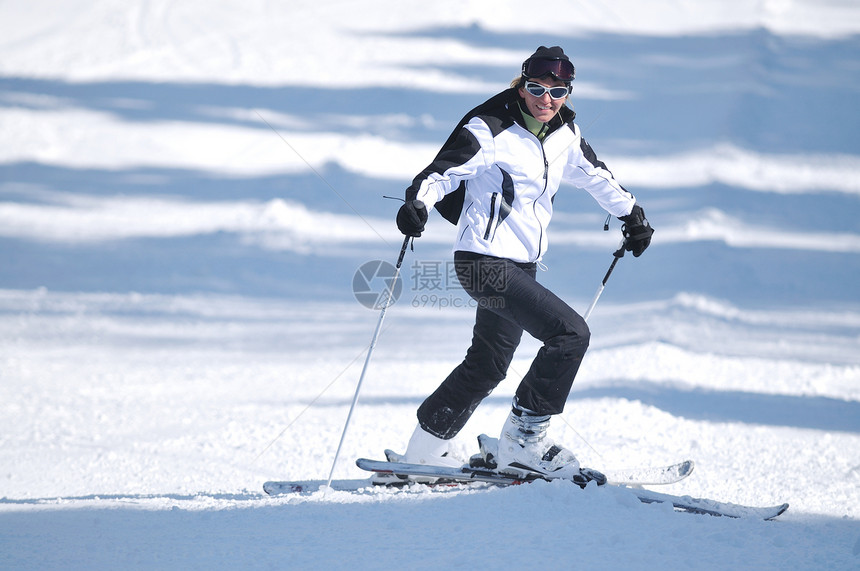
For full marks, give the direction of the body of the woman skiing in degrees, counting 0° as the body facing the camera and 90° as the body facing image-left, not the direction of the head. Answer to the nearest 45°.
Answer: approximately 315°
